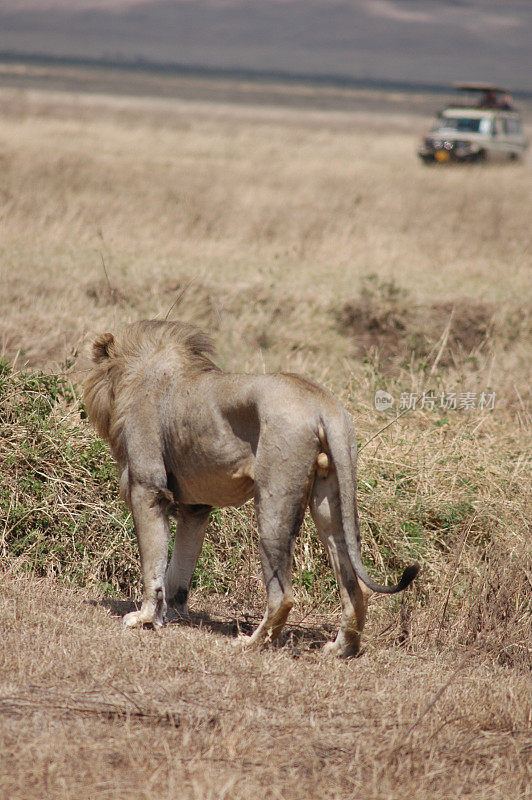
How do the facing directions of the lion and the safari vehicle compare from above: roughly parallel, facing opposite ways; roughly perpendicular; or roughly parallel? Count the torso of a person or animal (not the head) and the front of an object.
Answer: roughly perpendicular

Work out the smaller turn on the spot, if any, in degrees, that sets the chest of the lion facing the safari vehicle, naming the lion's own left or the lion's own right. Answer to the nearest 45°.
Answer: approximately 45° to the lion's own right

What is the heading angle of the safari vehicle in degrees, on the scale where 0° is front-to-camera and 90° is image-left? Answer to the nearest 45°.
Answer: approximately 45°

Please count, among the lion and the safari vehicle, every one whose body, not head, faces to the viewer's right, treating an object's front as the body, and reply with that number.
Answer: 0

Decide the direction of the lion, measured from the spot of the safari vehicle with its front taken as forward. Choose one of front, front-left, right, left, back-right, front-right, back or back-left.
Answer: front-left

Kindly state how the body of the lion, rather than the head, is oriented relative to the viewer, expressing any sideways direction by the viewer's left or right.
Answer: facing away from the viewer and to the left of the viewer
